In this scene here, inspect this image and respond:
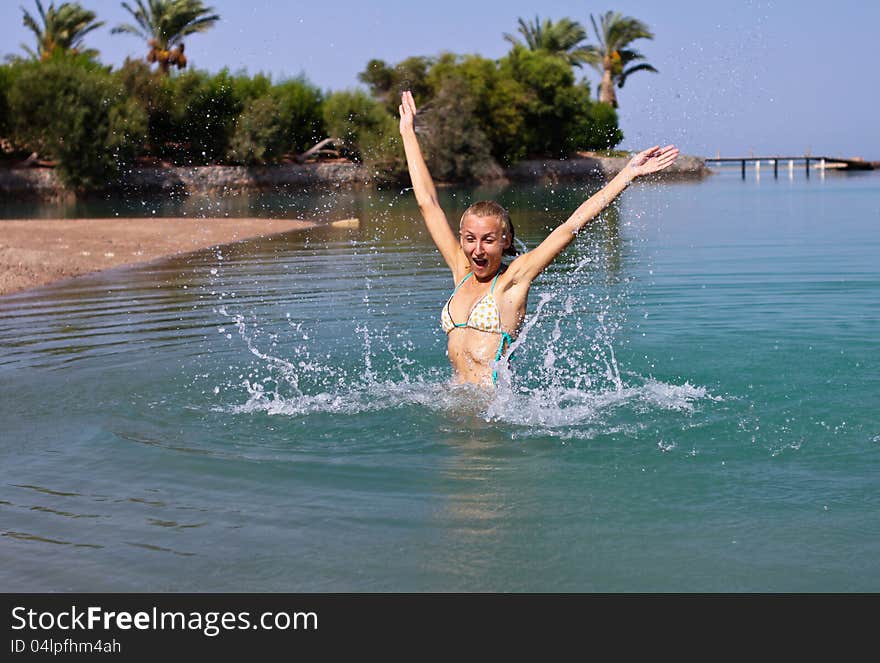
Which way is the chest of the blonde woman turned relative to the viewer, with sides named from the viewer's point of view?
facing the viewer and to the left of the viewer
